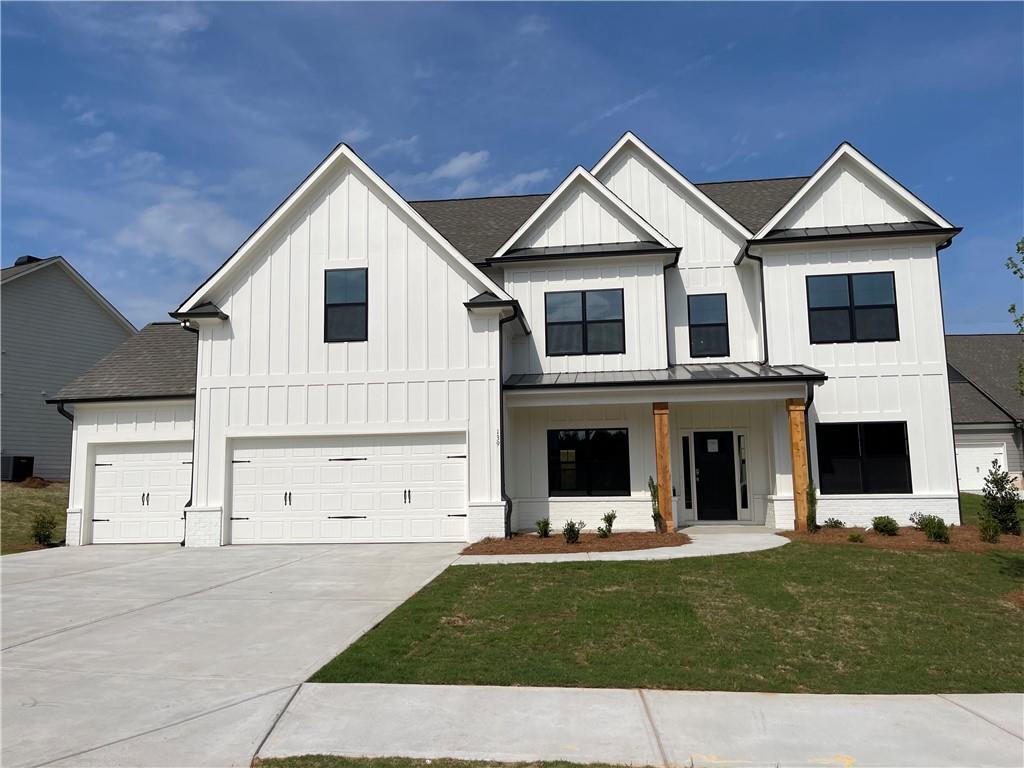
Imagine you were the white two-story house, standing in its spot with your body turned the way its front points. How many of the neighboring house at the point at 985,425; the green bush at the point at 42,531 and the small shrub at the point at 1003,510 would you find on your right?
1

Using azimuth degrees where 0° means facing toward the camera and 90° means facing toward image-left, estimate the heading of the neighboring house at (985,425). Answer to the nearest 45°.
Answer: approximately 0°

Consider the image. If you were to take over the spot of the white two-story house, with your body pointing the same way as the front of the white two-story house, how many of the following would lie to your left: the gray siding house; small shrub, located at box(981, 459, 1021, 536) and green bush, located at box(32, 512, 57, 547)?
1

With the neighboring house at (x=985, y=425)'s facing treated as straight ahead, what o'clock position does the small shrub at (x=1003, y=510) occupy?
The small shrub is roughly at 12 o'clock from the neighboring house.

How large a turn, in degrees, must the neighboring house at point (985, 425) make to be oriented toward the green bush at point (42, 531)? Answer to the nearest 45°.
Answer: approximately 45° to its right

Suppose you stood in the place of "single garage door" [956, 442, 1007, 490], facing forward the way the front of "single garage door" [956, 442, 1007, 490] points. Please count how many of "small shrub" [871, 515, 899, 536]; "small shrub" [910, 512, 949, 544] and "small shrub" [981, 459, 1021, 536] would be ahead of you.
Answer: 3

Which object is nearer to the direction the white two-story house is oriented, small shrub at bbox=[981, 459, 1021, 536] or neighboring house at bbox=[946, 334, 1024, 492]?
the small shrub

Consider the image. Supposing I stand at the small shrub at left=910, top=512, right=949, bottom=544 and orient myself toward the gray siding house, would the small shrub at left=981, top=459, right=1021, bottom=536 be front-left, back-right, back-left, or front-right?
back-right

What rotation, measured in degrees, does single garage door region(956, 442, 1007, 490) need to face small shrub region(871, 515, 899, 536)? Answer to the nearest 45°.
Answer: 0° — it already faces it

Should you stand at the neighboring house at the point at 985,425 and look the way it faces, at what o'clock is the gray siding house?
The gray siding house is roughly at 2 o'clock from the neighboring house.
